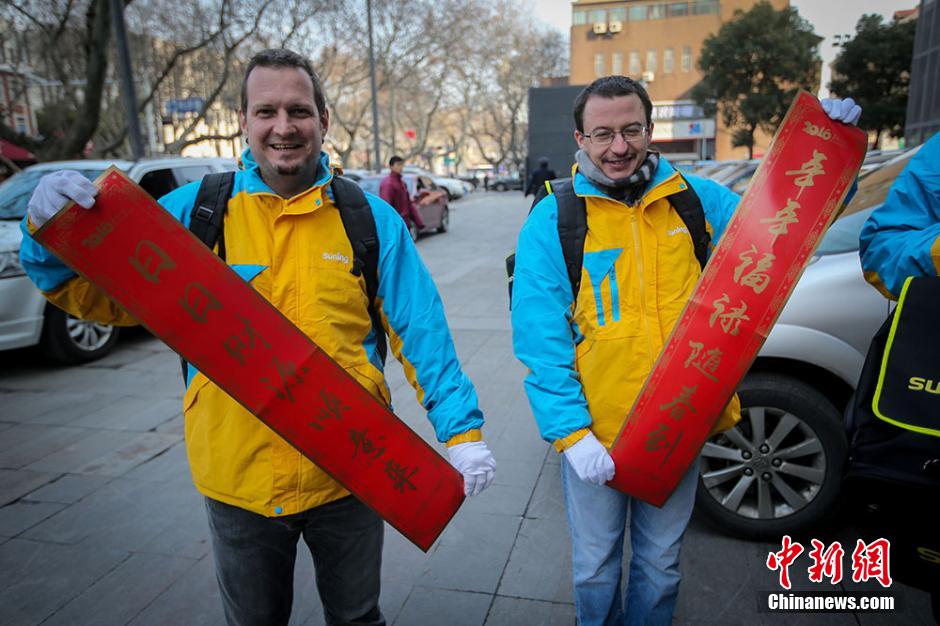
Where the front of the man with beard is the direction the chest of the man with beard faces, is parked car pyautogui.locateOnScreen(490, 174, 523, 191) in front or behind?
behind

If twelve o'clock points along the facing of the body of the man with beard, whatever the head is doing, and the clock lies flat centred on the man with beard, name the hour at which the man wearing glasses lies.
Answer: The man wearing glasses is roughly at 9 o'clock from the man with beard.

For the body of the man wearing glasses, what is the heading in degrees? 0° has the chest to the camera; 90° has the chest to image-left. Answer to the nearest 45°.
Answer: approximately 0°

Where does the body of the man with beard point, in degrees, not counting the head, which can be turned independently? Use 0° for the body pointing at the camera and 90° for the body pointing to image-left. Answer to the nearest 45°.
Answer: approximately 0°

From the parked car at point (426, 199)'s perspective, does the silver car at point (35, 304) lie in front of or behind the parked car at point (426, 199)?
in front

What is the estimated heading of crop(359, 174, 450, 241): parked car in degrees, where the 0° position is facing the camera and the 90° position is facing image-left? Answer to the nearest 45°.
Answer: approximately 45°

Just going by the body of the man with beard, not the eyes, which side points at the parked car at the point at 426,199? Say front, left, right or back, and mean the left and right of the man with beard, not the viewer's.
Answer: back

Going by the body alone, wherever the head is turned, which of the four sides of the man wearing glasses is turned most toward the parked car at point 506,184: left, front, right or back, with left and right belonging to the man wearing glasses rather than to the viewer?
back

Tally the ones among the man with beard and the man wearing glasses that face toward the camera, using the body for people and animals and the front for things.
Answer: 2
